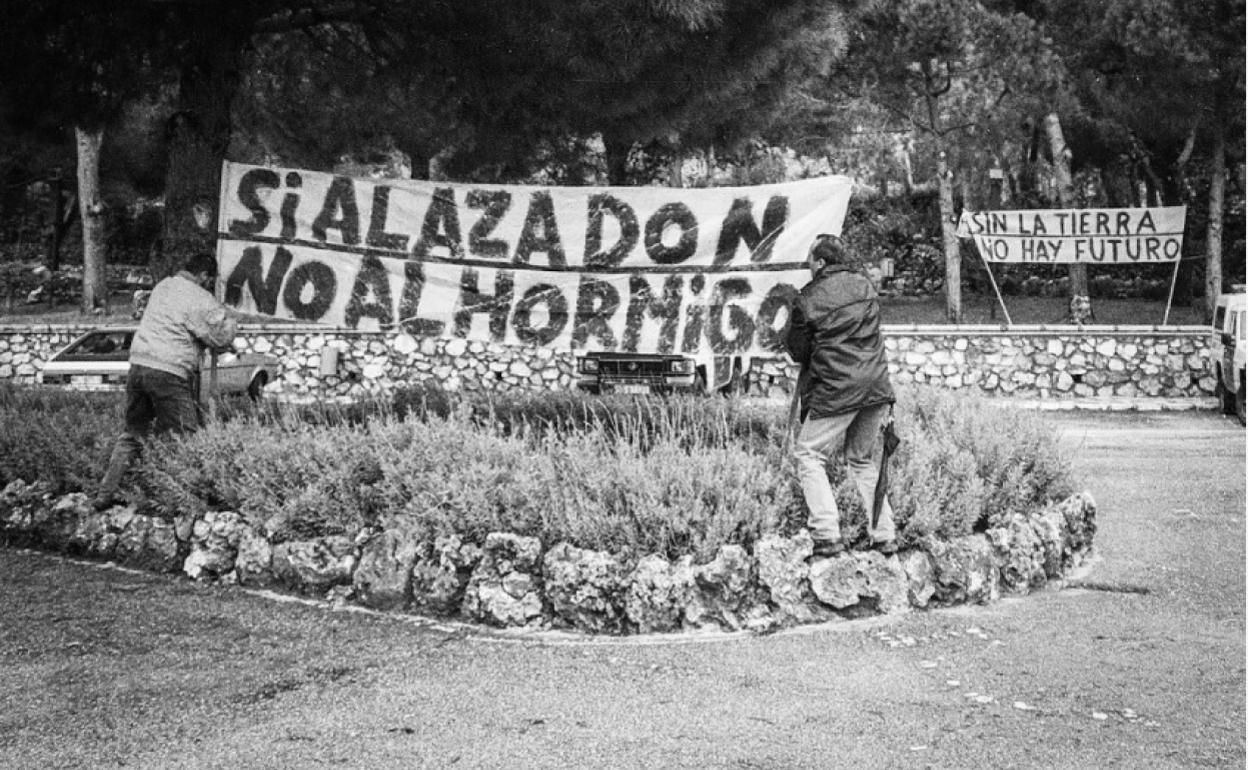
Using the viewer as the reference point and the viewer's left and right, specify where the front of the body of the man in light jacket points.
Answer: facing away from the viewer and to the right of the viewer

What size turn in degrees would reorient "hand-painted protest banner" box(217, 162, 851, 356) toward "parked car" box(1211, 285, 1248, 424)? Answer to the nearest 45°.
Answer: approximately 135° to its left

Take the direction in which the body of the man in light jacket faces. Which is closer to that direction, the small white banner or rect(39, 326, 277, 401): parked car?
the small white banner

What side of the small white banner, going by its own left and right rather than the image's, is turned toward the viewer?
front

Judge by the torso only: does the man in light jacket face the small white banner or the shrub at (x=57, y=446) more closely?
the small white banner

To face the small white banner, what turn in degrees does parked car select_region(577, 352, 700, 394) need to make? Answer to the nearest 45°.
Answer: approximately 135° to its left

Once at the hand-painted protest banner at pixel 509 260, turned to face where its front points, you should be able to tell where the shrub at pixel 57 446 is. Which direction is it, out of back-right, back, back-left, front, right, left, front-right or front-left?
right

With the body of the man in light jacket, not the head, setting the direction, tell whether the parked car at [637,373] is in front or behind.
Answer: in front

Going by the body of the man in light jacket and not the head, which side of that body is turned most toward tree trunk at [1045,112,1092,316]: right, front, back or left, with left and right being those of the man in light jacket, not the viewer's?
front

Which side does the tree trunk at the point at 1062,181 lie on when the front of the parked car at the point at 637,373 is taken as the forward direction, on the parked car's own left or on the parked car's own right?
on the parked car's own left

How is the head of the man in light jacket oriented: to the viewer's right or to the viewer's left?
to the viewer's right

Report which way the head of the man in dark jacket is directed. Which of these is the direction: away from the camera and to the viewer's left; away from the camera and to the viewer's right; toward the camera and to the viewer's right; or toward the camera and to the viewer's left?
away from the camera and to the viewer's left

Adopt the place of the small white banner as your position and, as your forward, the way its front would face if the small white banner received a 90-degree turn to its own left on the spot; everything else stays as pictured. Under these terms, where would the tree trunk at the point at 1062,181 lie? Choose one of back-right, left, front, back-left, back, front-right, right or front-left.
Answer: left
